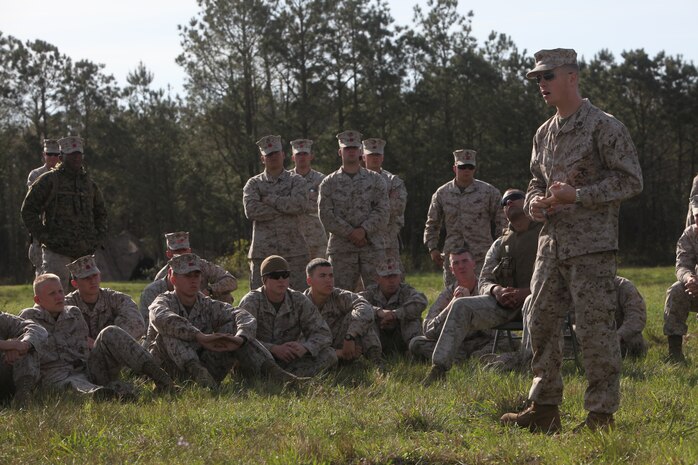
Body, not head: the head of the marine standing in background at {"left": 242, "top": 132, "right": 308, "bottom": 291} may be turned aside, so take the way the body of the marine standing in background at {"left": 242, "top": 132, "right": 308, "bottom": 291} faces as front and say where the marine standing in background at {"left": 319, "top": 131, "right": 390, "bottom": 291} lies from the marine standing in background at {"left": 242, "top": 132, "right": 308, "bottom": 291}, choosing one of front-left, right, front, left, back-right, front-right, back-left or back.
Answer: left

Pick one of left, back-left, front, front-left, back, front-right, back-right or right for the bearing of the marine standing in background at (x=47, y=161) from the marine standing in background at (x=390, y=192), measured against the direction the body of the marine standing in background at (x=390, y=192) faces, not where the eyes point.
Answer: right

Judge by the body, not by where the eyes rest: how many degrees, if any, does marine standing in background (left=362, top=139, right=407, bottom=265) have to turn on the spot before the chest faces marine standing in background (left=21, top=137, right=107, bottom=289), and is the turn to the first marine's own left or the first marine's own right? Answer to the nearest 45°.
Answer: approximately 45° to the first marine's own right

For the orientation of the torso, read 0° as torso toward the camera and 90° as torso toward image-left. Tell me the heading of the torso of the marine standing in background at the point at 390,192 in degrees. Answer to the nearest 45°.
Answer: approximately 0°

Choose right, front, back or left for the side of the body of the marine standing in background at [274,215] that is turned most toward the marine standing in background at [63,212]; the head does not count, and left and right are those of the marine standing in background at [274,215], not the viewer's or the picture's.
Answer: right

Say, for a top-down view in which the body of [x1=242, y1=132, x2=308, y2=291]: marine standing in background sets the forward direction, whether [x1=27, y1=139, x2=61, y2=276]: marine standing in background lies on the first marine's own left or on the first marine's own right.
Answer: on the first marine's own right
